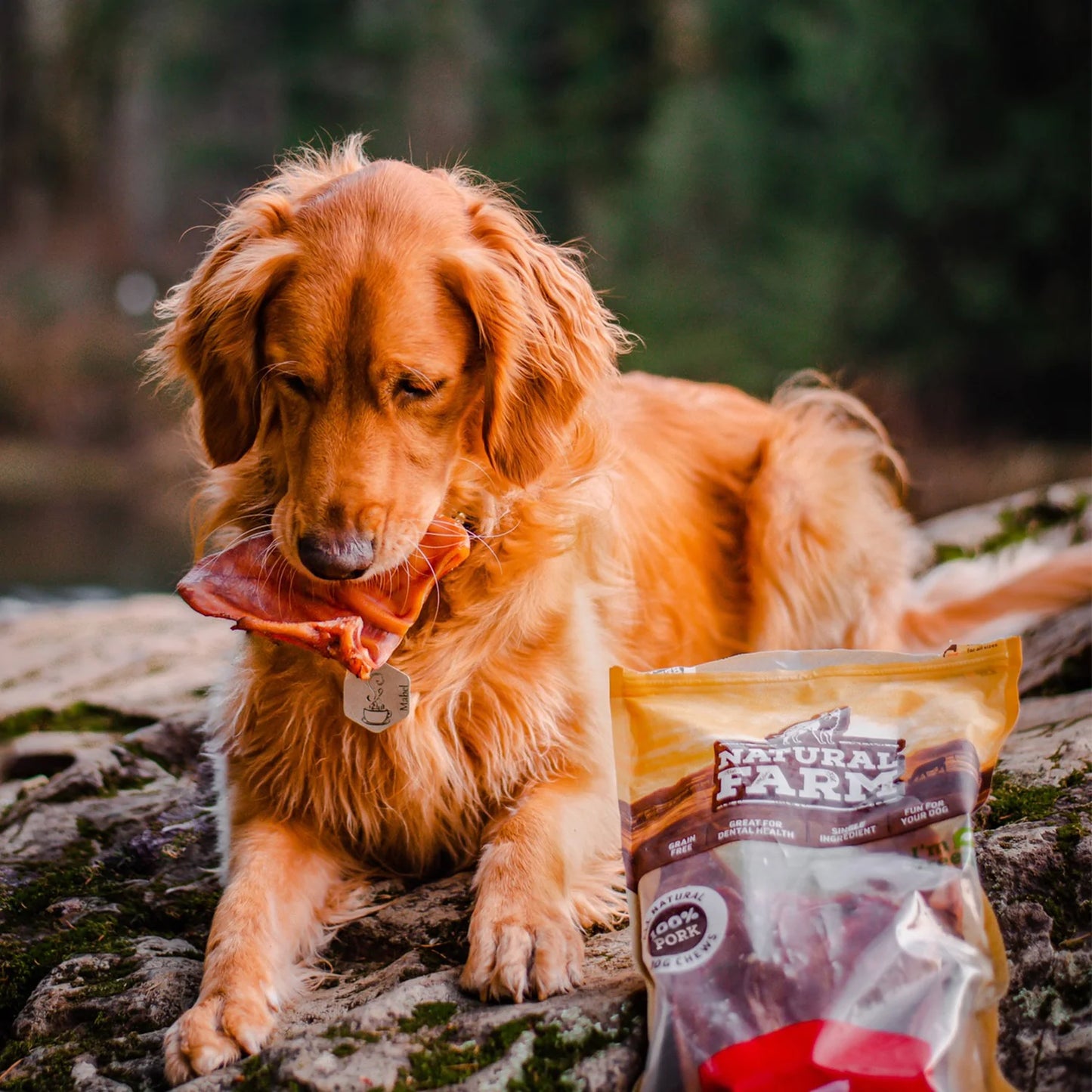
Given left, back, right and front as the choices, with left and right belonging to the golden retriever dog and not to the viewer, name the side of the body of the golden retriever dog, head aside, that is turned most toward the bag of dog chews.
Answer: left

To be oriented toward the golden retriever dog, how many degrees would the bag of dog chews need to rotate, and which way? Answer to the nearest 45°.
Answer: approximately 135° to its right

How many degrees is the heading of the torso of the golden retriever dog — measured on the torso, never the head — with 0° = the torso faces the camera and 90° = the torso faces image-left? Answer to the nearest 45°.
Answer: approximately 45°

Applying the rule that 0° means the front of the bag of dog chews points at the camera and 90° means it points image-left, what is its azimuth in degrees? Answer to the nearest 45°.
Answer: approximately 0°
